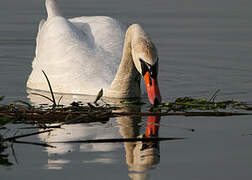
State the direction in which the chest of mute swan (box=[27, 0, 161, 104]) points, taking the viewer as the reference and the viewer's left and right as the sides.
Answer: facing the viewer and to the right of the viewer
